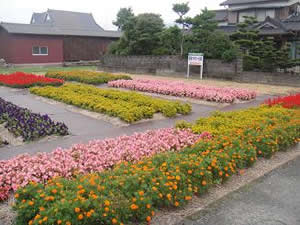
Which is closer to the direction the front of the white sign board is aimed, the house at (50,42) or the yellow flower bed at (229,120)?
the yellow flower bed

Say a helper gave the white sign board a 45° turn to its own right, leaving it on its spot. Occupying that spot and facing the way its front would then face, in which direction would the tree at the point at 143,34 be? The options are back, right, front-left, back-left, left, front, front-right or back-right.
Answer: right

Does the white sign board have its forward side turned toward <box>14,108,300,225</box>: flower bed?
yes

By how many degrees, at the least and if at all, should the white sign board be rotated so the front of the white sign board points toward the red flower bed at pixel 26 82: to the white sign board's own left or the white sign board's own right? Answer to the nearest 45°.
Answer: approximately 45° to the white sign board's own right

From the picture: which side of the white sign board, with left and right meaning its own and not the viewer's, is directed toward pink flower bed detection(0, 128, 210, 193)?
front

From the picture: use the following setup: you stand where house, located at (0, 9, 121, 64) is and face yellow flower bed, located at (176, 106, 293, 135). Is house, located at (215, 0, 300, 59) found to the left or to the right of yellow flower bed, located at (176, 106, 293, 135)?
left

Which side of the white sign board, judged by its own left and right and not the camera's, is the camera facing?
front

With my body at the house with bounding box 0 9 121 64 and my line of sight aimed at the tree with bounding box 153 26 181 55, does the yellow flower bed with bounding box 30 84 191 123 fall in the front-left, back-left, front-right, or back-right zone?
front-right

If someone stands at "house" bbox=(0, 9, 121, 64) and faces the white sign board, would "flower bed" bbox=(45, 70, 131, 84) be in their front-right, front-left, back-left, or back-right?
front-right

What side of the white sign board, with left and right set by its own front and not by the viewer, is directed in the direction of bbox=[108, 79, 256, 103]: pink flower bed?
front

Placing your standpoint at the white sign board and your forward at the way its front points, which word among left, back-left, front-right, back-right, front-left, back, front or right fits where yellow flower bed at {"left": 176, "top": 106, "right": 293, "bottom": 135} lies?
front

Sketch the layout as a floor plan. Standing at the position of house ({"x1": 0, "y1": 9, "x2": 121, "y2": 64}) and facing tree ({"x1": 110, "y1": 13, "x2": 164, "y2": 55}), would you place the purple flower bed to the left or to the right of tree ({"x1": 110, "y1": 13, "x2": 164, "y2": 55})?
right
